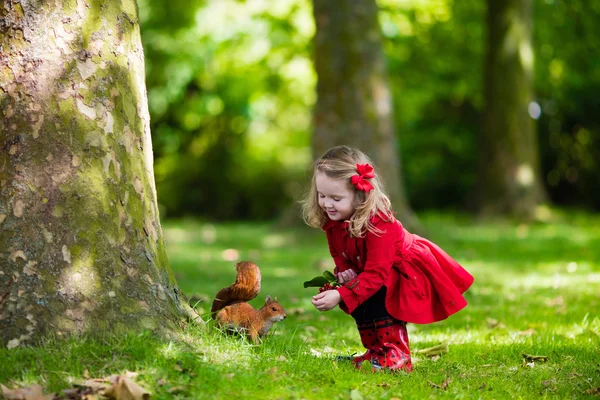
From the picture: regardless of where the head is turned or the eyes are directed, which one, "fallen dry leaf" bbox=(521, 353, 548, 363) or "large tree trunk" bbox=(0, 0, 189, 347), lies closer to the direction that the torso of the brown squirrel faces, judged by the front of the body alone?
the fallen dry leaf

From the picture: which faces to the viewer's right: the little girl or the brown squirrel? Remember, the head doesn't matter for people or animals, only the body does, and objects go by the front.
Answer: the brown squirrel

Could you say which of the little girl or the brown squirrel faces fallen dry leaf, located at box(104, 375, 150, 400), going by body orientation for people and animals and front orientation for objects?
the little girl

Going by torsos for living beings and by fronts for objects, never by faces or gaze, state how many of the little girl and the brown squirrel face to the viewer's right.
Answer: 1

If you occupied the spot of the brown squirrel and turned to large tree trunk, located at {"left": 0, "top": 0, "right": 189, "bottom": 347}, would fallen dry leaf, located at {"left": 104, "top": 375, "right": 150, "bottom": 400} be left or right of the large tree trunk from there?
left

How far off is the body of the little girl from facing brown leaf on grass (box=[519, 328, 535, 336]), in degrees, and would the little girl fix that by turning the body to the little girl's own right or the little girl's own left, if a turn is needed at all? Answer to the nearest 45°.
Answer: approximately 180°

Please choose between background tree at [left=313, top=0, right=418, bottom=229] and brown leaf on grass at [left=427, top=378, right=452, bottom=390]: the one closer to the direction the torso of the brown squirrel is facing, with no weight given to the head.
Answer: the brown leaf on grass

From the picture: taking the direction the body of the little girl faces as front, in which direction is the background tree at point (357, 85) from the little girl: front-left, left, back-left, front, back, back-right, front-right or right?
back-right

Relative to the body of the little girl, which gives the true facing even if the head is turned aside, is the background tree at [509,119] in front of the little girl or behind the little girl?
behind

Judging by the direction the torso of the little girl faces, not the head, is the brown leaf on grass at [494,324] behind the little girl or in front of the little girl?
behind

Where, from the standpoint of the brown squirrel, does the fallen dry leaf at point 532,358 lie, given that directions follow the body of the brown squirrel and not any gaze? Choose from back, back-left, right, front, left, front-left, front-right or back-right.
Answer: front

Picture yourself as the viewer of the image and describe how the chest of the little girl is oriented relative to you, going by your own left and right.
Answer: facing the viewer and to the left of the viewer

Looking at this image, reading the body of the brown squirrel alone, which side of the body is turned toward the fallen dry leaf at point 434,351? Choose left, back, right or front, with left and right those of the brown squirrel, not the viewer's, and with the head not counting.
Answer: front

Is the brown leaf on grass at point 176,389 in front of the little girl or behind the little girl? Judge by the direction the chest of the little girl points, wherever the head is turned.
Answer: in front

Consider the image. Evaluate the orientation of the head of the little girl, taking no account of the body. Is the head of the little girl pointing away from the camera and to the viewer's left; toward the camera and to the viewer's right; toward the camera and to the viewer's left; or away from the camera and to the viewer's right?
toward the camera and to the viewer's left

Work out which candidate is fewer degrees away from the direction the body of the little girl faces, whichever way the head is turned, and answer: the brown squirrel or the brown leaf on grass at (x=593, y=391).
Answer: the brown squirrel

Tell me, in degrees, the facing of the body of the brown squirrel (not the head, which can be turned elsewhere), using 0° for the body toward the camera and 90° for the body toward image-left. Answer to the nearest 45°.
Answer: approximately 270°

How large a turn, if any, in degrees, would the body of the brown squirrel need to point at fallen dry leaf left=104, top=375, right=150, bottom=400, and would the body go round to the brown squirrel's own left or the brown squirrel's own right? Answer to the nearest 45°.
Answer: approximately 135° to the brown squirrel's own right

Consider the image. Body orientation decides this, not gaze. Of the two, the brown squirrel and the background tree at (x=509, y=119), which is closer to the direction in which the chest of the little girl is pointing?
the brown squirrel
